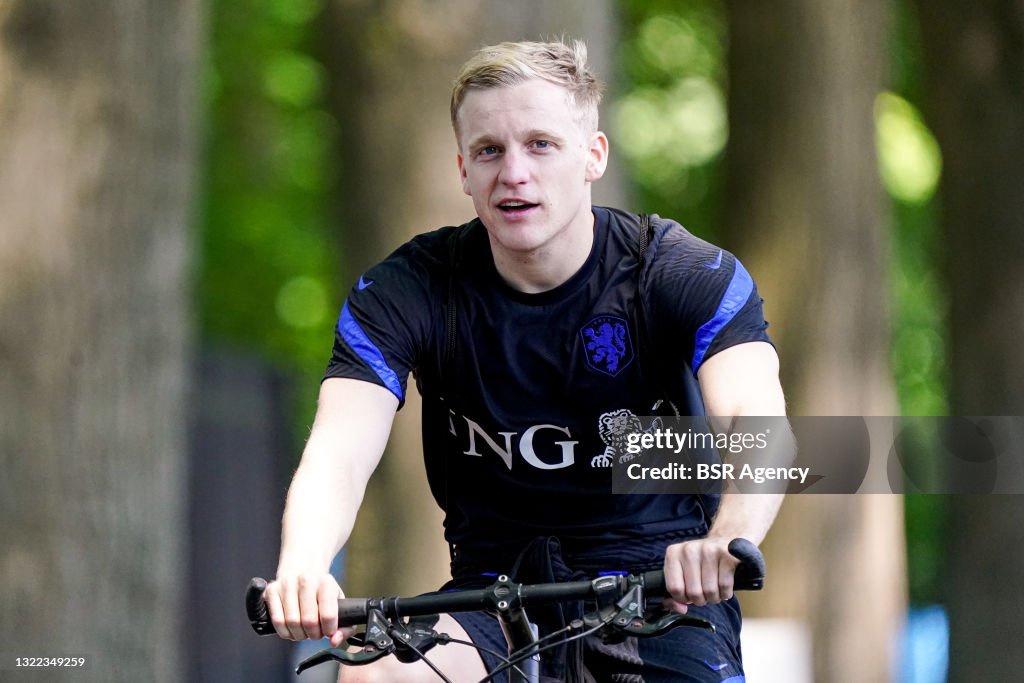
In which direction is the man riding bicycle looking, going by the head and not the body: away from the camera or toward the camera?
toward the camera

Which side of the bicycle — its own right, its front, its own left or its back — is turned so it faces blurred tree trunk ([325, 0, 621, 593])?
back

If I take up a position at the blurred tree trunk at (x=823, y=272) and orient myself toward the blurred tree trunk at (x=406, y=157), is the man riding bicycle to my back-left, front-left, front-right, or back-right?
front-left

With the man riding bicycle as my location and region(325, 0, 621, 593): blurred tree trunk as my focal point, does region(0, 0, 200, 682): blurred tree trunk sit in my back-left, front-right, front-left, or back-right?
front-left

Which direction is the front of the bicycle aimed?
toward the camera

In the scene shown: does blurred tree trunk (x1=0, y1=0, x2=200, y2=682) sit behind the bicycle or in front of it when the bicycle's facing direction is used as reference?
behind

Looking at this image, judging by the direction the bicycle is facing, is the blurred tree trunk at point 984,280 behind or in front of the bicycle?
behind

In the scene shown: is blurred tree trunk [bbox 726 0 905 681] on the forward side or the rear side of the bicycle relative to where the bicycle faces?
on the rear side
